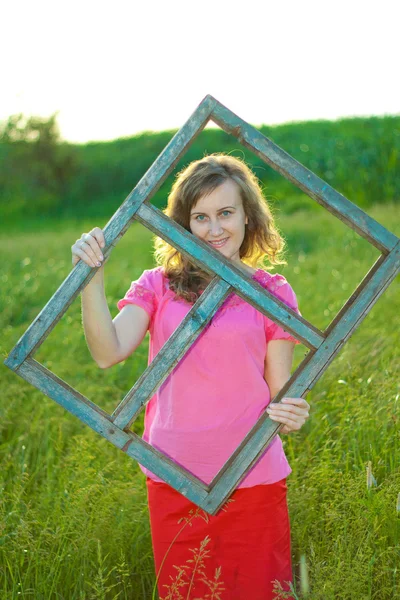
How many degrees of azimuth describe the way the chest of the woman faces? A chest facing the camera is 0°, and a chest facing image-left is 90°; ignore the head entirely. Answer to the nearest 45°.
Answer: approximately 0°
